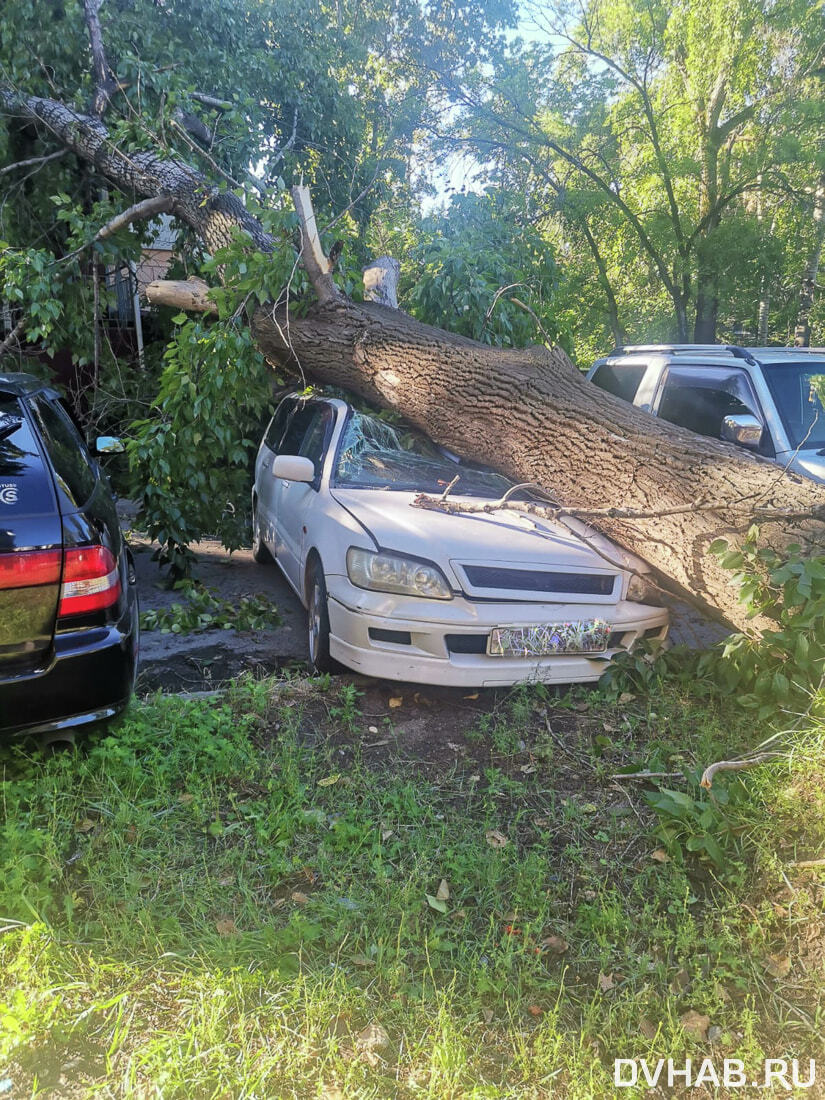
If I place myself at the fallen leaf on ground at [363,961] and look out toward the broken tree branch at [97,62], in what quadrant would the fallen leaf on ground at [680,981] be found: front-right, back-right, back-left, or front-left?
back-right

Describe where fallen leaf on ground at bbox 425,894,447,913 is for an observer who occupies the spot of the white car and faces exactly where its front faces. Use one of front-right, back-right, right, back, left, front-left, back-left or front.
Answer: front-right

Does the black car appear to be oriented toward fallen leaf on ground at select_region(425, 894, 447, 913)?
no

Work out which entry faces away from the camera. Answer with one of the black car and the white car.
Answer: the black car

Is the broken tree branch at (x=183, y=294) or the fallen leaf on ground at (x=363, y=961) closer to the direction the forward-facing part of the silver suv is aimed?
the fallen leaf on ground

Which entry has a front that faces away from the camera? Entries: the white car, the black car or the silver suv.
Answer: the black car

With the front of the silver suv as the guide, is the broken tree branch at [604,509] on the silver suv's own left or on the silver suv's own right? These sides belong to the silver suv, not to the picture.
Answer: on the silver suv's own right

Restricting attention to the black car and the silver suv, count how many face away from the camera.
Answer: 1

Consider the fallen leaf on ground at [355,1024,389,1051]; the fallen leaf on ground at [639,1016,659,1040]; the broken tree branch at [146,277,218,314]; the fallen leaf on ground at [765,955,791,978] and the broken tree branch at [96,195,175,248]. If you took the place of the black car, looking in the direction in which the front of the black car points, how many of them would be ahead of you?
2

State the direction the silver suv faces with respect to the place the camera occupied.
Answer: facing the viewer and to the right of the viewer

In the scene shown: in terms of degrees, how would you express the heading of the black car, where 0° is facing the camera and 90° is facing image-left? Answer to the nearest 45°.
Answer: approximately 180°

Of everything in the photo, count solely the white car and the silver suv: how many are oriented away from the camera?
0

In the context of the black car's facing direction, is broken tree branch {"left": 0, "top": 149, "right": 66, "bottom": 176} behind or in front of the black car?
in front

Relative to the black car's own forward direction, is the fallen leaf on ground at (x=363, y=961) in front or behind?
behind

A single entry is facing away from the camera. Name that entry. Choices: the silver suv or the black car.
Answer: the black car

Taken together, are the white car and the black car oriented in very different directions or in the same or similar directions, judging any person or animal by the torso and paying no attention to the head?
very different directions

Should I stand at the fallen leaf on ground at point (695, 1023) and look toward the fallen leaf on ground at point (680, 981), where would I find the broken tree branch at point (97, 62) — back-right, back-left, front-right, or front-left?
front-left
